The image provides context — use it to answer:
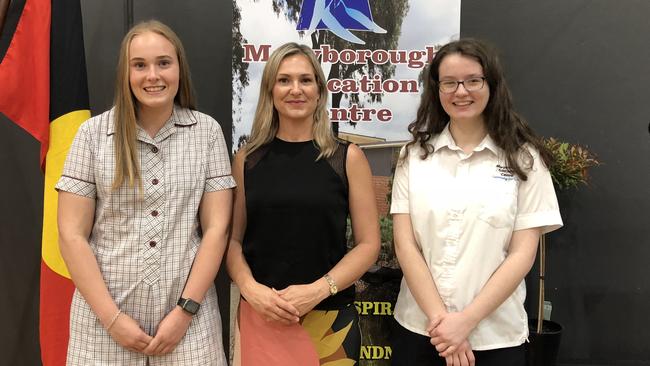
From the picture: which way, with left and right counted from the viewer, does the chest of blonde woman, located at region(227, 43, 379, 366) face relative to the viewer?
facing the viewer

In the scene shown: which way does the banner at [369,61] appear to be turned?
toward the camera

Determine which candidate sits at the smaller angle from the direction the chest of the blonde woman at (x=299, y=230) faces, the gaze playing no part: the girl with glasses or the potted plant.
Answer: the girl with glasses

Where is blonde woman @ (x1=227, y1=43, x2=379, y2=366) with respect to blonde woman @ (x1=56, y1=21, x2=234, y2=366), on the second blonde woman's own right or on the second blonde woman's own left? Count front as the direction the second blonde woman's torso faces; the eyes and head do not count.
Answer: on the second blonde woman's own left

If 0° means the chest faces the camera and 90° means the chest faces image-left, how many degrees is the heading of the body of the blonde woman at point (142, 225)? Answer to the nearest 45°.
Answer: approximately 0°

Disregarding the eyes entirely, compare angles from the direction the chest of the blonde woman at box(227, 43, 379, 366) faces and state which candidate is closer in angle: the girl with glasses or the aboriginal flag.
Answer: the girl with glasses

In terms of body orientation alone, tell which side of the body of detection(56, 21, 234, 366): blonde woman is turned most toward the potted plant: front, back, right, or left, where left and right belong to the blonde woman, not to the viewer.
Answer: left

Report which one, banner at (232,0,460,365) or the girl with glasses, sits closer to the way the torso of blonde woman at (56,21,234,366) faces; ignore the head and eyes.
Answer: the girl with glasses
